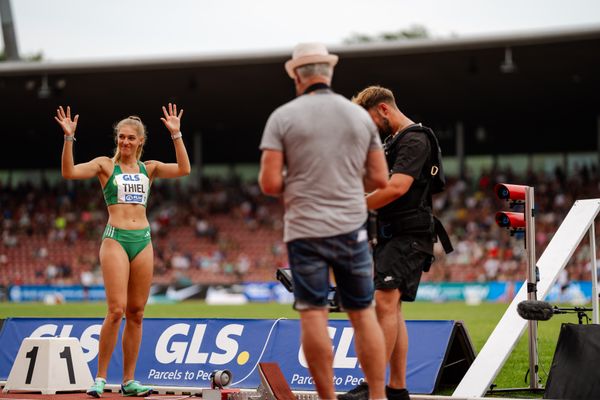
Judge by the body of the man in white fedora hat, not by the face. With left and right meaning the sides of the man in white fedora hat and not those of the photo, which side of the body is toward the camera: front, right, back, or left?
back

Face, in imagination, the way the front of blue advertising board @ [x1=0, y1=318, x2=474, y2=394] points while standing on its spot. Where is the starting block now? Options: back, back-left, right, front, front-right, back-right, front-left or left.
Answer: front

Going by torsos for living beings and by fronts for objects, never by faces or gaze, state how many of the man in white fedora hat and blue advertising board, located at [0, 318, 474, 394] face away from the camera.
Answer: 1

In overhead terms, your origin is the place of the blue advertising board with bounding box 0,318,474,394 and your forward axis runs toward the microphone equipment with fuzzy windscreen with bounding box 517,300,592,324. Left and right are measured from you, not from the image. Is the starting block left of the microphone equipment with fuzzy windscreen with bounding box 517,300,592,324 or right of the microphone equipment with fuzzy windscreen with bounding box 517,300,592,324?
right

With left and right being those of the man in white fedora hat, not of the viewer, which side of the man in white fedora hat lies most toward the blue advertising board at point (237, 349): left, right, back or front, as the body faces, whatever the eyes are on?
front

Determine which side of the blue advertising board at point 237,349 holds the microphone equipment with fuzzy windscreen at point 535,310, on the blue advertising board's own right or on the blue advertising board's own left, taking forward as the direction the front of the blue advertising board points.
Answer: on the blue advertising board's own left

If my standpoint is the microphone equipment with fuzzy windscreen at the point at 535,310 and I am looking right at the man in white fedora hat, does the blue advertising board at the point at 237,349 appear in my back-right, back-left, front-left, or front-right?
front-right

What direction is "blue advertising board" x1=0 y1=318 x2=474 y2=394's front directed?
toward the camera

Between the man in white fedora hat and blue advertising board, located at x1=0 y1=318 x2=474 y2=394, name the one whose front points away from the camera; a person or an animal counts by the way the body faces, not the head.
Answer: the man in white fedora hat

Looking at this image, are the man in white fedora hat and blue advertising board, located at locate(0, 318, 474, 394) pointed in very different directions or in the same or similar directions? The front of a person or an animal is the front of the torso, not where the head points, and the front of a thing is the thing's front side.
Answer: very different directions

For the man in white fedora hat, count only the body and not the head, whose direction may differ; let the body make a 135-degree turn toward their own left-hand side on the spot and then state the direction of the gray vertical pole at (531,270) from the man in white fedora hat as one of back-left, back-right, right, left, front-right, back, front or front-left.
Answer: back

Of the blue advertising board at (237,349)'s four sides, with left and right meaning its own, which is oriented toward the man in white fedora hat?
front

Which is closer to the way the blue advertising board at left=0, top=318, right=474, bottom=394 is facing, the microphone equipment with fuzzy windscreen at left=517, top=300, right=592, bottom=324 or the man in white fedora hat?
the man in white fedora hat
